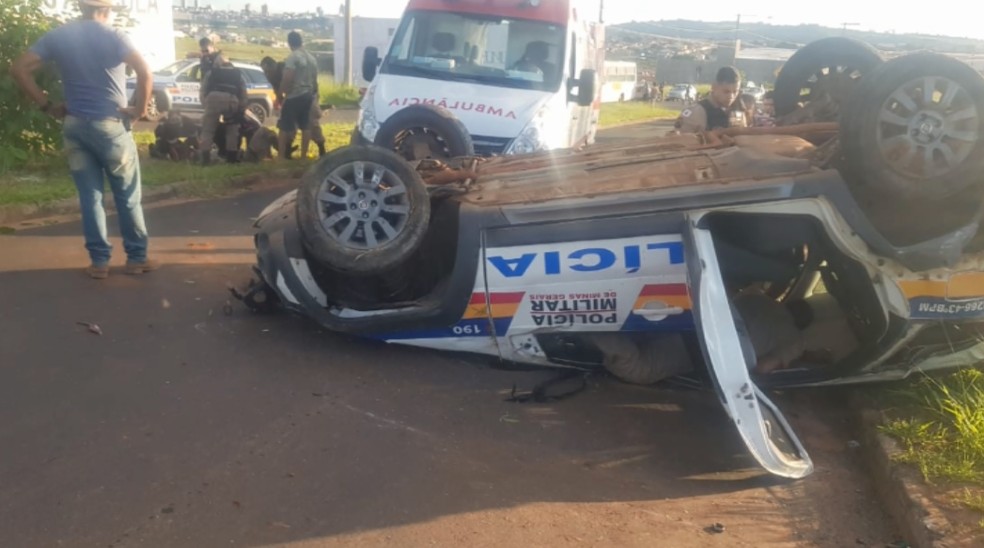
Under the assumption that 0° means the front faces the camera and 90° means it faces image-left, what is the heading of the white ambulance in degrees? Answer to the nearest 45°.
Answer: approximately 0°

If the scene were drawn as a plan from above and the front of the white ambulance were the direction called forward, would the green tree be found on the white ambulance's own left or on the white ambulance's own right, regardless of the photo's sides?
on the white ambulance's own right

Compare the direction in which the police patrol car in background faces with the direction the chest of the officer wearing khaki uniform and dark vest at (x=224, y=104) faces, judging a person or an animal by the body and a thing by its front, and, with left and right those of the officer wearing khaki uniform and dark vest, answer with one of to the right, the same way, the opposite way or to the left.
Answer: to the left

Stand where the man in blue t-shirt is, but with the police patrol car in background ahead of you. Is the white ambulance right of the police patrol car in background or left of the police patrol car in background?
right

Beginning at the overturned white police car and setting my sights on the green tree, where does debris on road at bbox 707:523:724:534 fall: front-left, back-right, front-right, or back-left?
back-left

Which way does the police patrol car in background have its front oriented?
to the viewer's left

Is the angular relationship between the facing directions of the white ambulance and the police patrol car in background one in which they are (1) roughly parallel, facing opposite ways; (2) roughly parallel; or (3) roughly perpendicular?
roughly perpendicular
